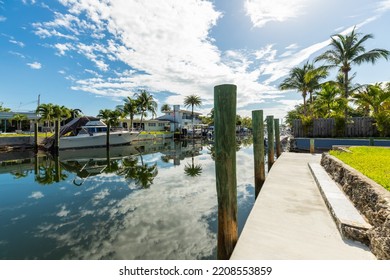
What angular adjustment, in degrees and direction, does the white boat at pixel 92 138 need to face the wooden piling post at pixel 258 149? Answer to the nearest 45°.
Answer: approximately 90° to its right

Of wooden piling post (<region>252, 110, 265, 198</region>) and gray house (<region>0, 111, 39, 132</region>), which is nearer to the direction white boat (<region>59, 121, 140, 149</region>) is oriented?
the wooden piling post

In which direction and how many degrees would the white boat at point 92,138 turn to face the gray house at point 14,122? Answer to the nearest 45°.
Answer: approximately 135° to its left

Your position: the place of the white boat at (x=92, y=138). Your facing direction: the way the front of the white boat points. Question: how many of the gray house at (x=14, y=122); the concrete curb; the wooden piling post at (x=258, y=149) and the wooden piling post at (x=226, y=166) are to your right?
3

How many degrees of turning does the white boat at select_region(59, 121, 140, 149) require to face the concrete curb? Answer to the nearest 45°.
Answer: approximately 90° to its right

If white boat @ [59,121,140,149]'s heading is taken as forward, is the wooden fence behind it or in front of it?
in front

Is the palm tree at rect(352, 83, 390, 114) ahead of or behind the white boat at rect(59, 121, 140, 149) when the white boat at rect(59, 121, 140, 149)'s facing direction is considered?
ahead

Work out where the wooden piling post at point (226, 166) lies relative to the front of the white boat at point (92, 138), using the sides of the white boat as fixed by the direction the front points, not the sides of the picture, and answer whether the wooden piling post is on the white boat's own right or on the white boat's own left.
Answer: on the white boat's own right

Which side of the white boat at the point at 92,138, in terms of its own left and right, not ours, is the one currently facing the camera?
right

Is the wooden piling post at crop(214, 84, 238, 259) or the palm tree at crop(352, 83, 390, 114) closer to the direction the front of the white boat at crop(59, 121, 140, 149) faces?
the palm tree

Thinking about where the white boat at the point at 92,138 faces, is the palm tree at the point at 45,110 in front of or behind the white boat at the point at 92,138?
behind

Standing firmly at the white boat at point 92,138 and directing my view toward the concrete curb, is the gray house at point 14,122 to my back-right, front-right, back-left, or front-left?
back-right
